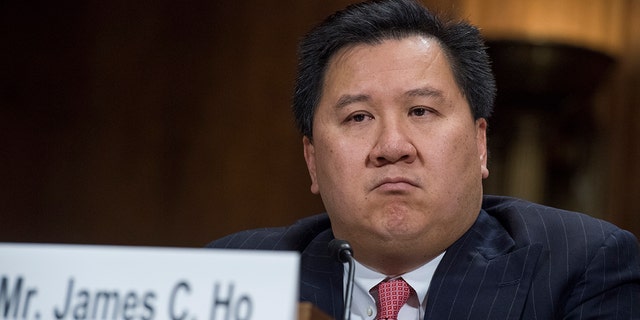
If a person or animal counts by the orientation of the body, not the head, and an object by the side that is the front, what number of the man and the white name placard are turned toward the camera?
2

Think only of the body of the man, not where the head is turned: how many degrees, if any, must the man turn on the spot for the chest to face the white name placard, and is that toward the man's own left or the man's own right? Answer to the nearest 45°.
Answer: approximately 45° to the man's own right

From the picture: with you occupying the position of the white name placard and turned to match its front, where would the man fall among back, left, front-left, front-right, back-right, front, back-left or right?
back-left

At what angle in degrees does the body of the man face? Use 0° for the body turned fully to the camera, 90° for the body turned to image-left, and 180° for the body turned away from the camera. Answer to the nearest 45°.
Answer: approximately 0°
